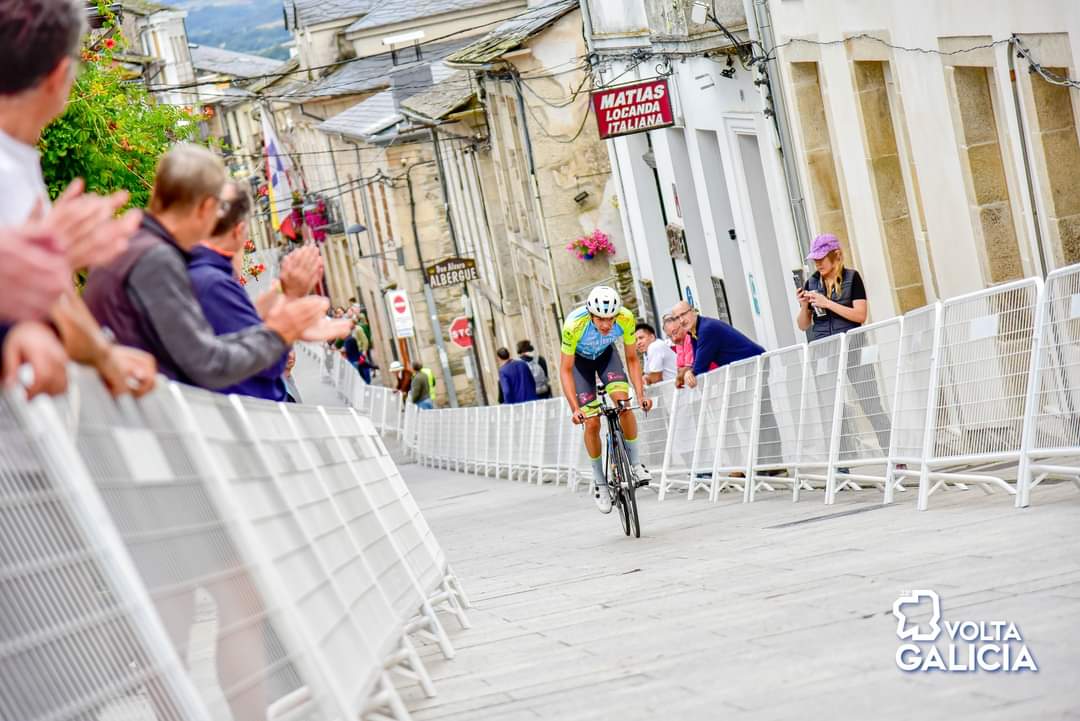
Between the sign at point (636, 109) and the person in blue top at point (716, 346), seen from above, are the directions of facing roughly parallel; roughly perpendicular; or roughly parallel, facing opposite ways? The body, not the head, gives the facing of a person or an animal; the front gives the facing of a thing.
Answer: roughly perpendicular

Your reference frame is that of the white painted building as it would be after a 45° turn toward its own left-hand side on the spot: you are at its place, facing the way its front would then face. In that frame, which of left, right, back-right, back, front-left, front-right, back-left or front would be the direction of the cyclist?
front

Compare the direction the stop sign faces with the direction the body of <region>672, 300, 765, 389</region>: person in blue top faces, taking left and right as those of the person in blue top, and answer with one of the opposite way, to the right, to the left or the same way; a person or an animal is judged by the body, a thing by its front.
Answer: to the left

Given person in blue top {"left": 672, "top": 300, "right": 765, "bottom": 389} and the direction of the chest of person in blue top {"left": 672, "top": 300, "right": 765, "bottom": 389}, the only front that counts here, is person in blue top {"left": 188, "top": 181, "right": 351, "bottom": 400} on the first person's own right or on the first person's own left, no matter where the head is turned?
on the first person's own left

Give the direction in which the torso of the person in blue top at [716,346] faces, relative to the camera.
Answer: to the viewer's left

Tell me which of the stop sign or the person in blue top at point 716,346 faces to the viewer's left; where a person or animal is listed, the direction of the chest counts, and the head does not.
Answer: the person in blue top

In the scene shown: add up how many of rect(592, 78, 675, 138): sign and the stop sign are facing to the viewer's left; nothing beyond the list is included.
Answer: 0

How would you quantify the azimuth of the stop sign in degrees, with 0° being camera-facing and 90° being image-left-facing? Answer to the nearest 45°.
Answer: approximately 0°

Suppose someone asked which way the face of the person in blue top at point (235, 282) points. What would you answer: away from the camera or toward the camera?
away from the camera

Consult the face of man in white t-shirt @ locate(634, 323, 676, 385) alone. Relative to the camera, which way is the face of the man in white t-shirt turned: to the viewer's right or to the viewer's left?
to the viewer's left
